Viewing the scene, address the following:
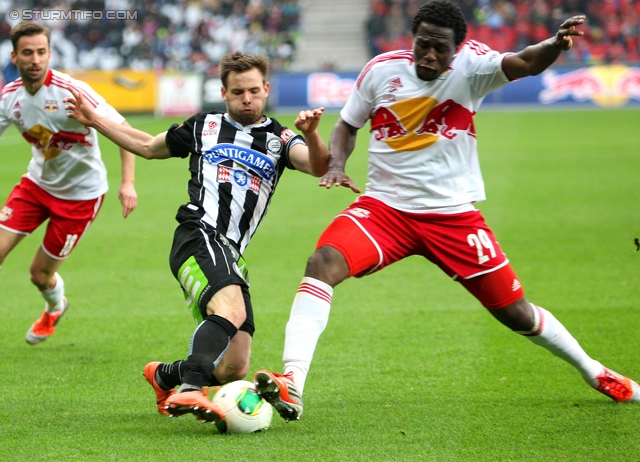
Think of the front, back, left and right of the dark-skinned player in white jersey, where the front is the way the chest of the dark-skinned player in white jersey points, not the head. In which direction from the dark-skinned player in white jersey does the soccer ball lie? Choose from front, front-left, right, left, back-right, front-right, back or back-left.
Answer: front-right

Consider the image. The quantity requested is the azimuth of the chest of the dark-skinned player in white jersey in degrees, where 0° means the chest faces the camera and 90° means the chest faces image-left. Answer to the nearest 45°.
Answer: approximately 0°

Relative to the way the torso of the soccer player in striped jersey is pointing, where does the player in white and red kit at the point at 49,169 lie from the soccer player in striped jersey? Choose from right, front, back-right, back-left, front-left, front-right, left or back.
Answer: back-right

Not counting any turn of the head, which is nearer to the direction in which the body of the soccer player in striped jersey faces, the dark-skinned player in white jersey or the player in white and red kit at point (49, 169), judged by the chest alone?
the dark-skinned player in white jersey

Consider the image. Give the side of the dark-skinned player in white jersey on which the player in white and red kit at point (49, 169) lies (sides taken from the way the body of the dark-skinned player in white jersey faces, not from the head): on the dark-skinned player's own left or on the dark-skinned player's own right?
on the dark-skinned player's own right

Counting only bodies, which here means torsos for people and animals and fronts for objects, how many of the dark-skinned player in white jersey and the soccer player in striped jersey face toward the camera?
2

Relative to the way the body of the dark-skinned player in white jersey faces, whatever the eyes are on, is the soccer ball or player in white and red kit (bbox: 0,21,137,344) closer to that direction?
the soccer ball
